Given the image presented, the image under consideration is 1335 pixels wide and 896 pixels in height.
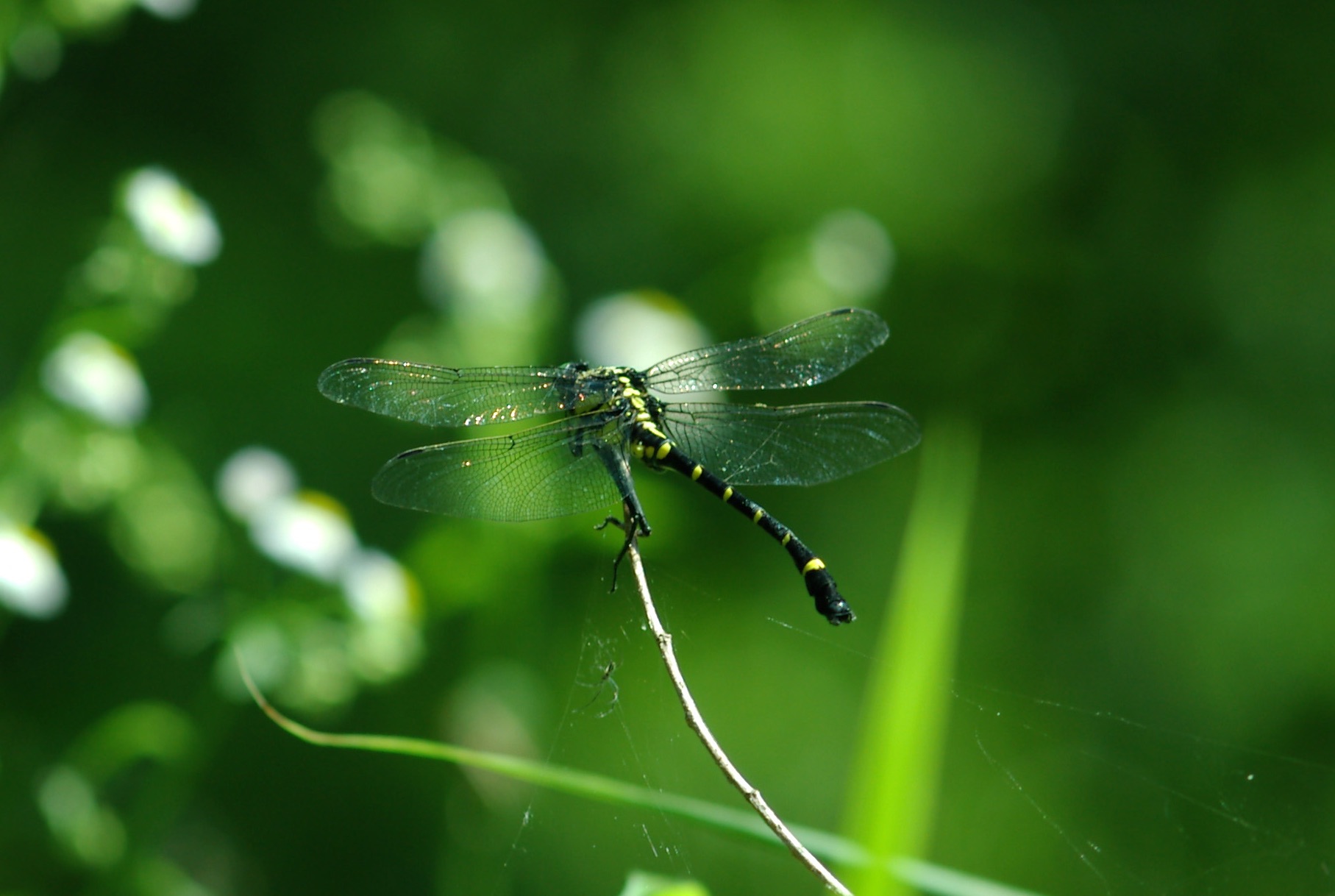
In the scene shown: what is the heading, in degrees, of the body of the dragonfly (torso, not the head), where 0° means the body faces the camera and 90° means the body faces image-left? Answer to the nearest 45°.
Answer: approximately 135°
